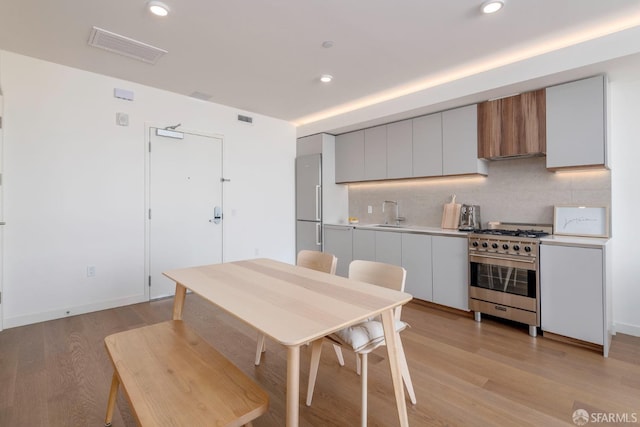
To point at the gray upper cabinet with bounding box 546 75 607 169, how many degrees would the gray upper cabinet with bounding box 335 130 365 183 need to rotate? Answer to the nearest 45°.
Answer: approximately 90° to its left

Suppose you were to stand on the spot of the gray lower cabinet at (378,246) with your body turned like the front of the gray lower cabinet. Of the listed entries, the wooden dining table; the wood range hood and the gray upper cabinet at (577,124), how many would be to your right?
0

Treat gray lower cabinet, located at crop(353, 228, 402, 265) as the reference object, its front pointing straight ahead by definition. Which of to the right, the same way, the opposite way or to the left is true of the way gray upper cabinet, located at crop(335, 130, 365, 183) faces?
the same way

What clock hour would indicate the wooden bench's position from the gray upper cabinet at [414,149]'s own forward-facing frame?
The wooden bench is roughly at 11 o'clock from the gray upper cabinet.

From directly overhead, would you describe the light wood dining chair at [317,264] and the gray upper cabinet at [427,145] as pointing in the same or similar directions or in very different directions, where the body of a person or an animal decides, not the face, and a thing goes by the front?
same or similar directions

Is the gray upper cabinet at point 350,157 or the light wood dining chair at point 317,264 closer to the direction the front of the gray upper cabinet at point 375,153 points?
the light wood dining chair

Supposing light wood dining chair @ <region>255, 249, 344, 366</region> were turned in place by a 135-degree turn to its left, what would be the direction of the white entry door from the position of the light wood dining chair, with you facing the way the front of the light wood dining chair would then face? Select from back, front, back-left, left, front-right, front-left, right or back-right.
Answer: back-left

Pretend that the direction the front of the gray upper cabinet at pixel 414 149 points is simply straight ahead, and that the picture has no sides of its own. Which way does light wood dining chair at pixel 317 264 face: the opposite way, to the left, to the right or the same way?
the same way

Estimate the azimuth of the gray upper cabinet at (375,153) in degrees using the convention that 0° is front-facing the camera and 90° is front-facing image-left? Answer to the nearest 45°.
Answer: approximately 45°

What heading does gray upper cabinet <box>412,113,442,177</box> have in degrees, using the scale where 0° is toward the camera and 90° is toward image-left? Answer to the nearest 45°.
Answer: approximately 45°

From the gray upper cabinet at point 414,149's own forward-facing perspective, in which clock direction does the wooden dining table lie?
The wooden dining table is roughly at 11 o'clock from the gray upper cabinet.

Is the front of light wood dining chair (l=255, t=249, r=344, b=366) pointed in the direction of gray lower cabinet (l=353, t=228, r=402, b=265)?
no

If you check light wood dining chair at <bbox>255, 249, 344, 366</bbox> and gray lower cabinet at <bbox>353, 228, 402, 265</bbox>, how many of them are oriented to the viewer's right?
0

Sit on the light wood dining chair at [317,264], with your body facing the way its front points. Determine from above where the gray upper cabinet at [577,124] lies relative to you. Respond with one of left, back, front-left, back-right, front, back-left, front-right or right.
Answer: back-left

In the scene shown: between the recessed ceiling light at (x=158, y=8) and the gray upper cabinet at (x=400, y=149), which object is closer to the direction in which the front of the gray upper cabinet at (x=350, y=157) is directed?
the recessed ceiling light

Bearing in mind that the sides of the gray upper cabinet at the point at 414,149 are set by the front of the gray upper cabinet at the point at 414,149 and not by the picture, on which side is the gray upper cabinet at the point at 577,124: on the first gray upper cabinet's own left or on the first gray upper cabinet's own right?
on the first gray upper cabinet's own left

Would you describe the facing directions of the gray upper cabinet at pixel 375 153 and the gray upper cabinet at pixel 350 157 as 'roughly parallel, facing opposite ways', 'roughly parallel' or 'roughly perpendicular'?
roughly parallel

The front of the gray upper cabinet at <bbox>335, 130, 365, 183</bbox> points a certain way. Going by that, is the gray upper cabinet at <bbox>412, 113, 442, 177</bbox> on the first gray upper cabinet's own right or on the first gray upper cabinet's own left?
on the first gray upper cabinet's own left

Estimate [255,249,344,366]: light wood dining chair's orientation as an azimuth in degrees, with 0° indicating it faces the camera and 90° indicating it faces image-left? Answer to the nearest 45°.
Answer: approximately 45°

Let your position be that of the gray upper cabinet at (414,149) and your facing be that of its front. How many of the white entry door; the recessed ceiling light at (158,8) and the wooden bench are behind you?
0

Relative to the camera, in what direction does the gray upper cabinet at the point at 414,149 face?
facing the viewer and to the left of the viewer
